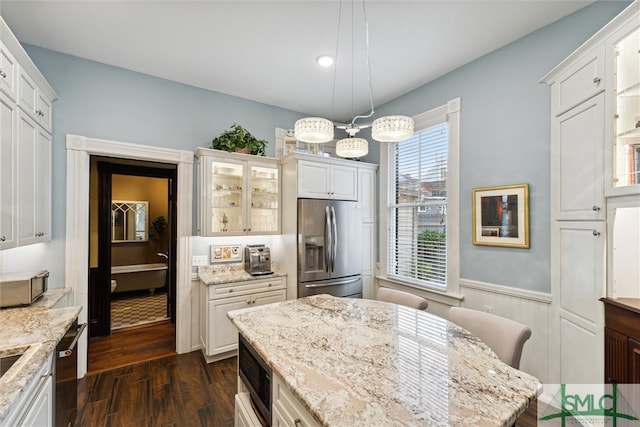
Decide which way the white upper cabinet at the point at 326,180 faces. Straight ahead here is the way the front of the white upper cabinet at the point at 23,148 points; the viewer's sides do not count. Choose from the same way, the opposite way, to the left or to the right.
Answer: to the right

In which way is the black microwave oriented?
to the viewer's left

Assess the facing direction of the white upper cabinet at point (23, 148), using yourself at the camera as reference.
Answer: facing to the right of the viewer

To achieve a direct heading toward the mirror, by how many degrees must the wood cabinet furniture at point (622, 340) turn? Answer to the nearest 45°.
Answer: approximately 45° to its right

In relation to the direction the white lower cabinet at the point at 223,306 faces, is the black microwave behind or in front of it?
in front

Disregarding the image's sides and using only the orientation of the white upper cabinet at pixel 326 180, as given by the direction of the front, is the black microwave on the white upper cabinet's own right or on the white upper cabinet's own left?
on the white upper cabinet's own right

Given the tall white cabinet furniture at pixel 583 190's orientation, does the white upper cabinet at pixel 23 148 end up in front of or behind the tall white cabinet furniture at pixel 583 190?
in front

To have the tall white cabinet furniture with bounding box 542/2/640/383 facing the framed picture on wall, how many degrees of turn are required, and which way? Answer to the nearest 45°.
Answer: approximately 90° to its right

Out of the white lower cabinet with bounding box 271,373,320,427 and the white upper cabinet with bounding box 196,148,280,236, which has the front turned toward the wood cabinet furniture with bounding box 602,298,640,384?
the white upper cabinet

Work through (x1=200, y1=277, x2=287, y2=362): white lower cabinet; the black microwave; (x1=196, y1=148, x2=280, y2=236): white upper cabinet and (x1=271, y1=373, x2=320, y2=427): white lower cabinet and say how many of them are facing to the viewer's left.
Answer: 2

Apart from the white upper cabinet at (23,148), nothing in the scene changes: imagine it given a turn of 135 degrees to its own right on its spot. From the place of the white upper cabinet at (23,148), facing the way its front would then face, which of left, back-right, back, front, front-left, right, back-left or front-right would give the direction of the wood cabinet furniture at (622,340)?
left

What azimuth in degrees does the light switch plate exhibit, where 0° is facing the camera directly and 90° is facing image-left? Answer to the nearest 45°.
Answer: approximately 0°

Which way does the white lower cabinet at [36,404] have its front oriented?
to the viewer's right

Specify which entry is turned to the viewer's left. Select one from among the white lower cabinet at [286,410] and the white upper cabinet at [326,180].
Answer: the white lower cabinet

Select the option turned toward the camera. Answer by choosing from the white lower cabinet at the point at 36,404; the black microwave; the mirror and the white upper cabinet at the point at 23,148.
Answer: the mirror

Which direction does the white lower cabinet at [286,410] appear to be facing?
to the viewer's left
